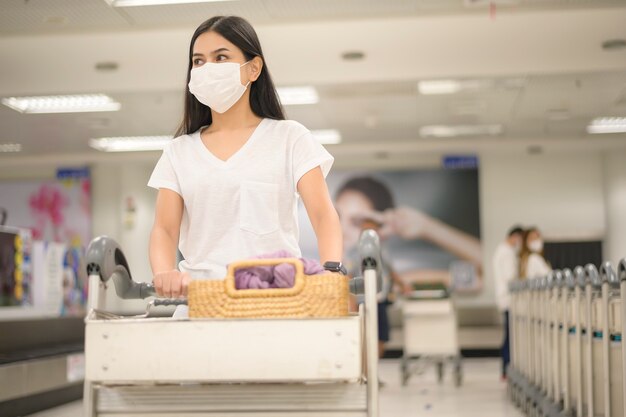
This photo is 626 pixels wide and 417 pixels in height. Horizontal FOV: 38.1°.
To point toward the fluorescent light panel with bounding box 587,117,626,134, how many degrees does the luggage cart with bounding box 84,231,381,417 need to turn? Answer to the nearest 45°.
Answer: approximately 135° to its left

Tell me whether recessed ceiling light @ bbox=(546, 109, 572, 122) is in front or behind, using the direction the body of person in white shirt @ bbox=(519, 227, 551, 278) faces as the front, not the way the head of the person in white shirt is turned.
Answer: behind

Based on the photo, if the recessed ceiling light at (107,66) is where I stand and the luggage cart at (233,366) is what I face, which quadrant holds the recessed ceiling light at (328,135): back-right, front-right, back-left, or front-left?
back-left

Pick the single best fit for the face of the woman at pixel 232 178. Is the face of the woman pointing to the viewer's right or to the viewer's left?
to the viewer's left
